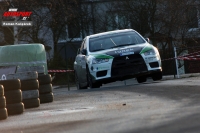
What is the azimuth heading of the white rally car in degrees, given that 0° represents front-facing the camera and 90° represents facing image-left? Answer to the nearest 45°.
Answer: approximately 0°
